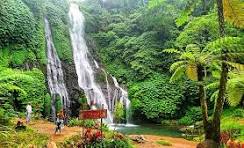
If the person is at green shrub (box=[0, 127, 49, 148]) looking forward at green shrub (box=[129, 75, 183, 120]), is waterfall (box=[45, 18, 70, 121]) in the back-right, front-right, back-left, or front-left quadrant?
front-left

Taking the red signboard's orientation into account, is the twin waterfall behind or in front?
behind

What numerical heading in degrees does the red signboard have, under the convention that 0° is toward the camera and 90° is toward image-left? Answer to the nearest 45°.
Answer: approximately 0°

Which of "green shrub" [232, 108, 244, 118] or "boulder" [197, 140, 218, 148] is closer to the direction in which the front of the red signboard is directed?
the boulder

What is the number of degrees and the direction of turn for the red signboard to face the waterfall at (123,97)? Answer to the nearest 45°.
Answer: approximately 180°

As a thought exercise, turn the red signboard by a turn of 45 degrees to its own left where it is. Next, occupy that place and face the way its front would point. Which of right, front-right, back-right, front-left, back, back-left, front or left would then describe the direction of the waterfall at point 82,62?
back-left

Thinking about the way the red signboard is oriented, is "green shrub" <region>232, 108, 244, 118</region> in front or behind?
behind

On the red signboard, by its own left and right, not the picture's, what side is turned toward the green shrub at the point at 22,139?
right

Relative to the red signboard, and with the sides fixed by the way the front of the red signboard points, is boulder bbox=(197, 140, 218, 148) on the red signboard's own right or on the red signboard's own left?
on the red signboard's own left

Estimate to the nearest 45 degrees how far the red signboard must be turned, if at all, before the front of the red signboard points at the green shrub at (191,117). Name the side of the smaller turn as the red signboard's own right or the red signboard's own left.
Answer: approximately 135° to the red signboard's own left

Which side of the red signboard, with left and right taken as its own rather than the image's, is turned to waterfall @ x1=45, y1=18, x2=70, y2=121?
back

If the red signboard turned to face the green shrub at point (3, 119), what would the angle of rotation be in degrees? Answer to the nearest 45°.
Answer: approximately 90° to its right

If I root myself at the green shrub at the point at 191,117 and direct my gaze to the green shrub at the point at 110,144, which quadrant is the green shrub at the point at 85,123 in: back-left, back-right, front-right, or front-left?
front-right
